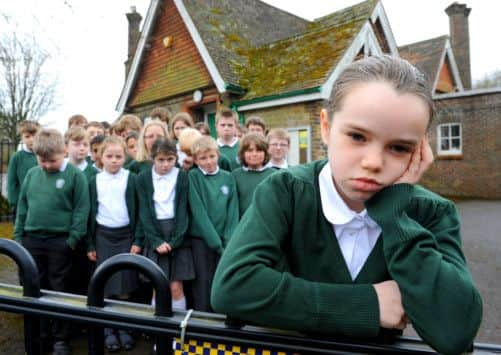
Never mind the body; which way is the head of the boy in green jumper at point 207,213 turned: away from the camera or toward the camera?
toward the camera

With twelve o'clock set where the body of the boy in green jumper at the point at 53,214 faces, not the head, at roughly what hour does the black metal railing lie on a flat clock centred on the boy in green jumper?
The black metal railing is roughly at 12 o'clock from the boy in green jumper.

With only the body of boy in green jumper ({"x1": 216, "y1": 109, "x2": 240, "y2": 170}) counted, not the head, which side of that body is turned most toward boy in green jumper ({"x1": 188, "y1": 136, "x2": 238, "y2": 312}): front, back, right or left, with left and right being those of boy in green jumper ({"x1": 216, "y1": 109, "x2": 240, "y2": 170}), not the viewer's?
front

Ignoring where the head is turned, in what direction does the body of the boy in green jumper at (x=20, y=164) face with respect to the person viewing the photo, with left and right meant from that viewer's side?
facing the viewer and to the right of the viewer

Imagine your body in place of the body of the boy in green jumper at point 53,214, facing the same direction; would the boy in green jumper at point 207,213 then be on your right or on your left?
on your left

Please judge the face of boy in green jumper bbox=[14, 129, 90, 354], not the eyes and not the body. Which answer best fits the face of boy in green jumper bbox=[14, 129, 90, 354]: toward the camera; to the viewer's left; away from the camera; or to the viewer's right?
toward the camera

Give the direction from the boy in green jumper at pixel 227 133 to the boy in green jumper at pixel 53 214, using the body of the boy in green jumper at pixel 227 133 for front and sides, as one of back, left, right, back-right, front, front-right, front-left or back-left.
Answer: front-right

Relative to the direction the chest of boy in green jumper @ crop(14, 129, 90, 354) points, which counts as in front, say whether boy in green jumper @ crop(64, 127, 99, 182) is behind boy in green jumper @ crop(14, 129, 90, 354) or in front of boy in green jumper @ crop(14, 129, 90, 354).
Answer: behind

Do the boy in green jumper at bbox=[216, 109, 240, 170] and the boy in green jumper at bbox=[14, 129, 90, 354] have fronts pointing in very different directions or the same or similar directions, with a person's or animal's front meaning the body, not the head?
same or similar directions

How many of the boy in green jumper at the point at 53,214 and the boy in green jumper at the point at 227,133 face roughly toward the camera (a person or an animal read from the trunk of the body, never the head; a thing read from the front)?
2

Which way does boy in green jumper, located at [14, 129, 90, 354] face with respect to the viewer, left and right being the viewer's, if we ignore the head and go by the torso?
facing the viewer

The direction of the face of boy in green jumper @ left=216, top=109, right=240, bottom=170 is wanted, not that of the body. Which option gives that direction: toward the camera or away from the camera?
toward the camera

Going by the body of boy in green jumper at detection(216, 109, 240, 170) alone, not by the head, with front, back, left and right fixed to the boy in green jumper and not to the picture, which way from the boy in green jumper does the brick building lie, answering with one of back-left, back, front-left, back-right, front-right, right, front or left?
back

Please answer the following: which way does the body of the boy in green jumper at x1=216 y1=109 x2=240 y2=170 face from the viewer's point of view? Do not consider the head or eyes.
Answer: toward the camera
